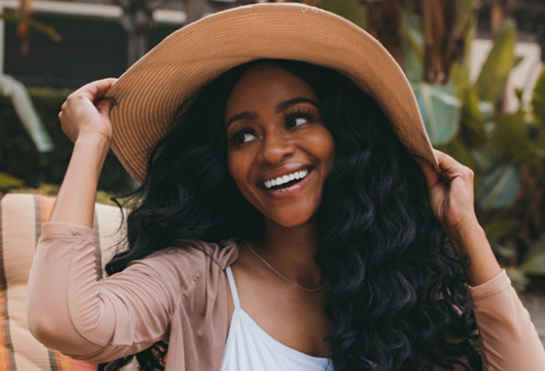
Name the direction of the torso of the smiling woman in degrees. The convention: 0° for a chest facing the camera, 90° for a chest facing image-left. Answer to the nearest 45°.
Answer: approximately 0°

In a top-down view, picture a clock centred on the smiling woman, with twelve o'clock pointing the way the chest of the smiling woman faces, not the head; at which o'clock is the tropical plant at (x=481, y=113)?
The tropical plant is roughly at 7 o'clock from the smiling woman.
